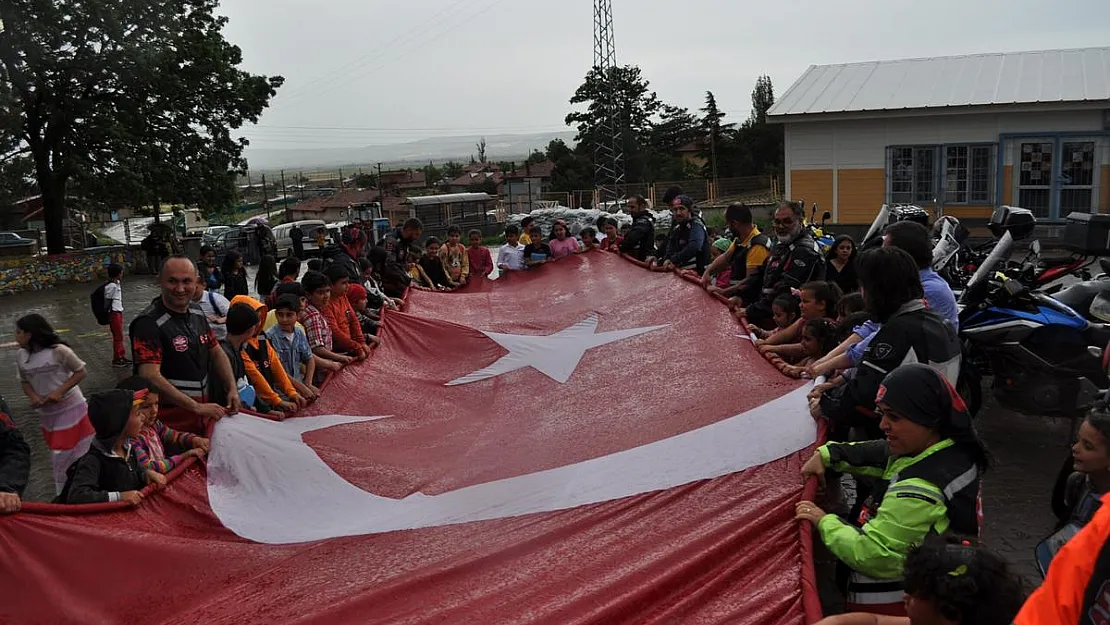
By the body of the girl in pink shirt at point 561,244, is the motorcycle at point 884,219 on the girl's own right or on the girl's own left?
on the girl's own left

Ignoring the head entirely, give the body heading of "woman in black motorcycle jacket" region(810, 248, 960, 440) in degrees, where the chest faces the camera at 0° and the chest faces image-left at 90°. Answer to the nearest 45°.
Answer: approximately 90°

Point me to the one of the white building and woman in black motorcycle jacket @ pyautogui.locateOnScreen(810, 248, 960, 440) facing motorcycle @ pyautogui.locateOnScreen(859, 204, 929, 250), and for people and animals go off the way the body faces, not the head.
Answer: the white building

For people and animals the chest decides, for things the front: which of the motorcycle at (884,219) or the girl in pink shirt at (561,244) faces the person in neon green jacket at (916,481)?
the girl in pink shirt

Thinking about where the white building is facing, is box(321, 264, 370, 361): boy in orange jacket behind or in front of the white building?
in front

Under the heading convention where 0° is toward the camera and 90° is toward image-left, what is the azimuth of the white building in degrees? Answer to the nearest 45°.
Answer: approximately 0°

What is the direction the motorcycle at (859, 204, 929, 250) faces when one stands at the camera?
facing to the left of the viewer

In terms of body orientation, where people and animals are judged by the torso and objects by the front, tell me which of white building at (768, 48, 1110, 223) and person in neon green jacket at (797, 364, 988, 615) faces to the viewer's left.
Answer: the person in neon green jacket

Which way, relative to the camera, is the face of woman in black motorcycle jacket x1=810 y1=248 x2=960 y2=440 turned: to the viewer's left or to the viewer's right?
to the viewer's left

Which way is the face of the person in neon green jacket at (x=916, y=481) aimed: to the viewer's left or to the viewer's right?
to the viewer's left

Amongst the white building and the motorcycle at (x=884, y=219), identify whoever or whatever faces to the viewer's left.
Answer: the motorcycle
